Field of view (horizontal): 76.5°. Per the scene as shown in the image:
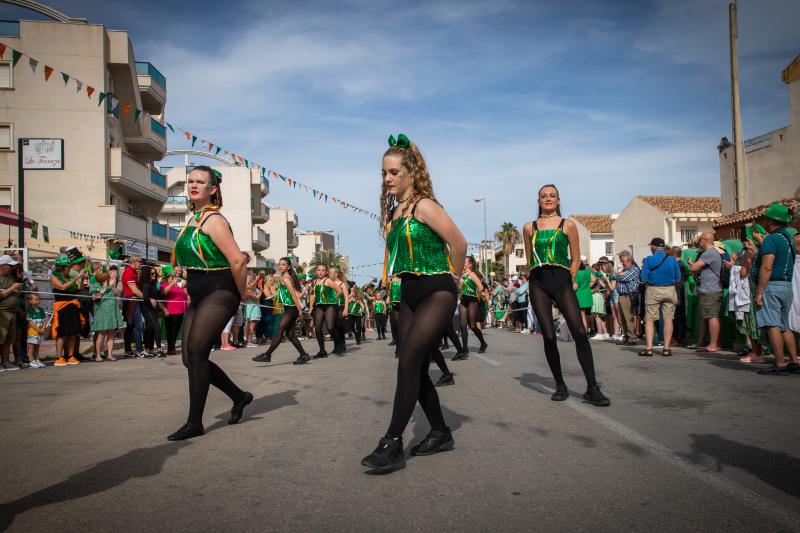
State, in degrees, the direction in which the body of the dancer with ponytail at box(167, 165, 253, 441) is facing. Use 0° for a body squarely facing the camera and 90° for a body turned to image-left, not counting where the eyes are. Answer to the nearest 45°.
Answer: approximately 45°

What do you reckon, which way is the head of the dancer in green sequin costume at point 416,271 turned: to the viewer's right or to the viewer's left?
to the viewer's left

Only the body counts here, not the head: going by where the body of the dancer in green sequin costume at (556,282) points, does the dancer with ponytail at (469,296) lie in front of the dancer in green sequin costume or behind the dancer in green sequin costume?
behind

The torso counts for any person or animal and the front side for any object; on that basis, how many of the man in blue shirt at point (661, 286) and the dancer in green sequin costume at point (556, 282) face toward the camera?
1
